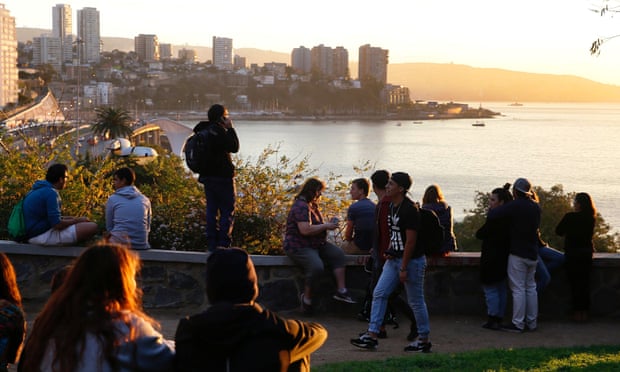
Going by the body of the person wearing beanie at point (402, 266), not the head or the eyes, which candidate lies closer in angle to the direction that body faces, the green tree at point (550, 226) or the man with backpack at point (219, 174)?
the man with backpack

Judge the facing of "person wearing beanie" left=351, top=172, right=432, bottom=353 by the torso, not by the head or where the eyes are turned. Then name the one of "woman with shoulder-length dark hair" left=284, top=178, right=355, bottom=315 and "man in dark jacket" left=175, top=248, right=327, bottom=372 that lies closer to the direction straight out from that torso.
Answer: the man in dark jacket

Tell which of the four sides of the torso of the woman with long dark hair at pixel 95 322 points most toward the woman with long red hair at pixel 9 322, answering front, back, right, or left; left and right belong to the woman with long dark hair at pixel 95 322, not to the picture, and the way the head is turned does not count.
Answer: left

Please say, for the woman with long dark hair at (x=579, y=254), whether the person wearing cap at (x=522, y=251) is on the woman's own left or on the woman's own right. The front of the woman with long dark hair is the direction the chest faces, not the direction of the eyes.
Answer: on the woman's own left

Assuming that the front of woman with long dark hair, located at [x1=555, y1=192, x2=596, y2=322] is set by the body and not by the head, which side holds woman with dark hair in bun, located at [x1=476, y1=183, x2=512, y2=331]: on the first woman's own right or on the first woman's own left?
on the first woman's own left

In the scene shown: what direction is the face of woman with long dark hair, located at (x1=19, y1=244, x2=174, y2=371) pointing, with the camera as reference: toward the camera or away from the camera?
away from the camera

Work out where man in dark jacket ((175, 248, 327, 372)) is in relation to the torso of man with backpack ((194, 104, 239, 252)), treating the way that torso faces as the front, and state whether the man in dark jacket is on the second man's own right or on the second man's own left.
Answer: on the second man's own right

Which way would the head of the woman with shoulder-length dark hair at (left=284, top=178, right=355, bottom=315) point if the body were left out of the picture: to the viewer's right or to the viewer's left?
to the viewer's right

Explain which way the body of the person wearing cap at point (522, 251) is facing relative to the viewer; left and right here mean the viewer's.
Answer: facing away from the viewer and to the left of the viewer

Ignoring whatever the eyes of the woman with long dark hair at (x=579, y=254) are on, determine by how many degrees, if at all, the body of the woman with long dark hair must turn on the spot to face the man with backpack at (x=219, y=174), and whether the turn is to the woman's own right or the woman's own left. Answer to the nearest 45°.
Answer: approximately 45° to the woman's own left

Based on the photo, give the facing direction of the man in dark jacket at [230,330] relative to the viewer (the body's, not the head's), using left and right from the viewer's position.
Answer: facing away from the viewer
